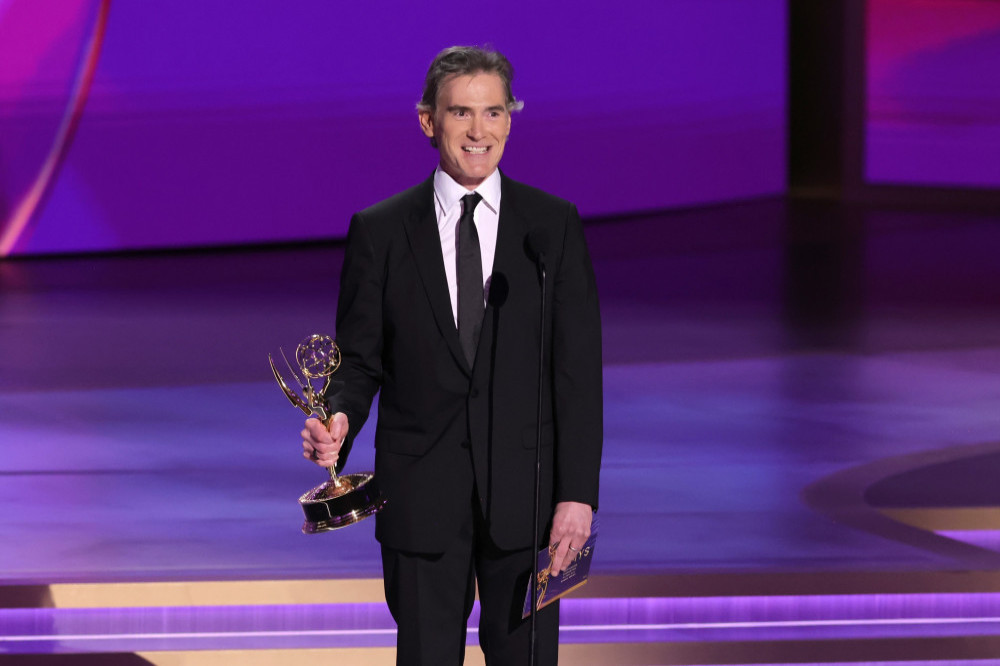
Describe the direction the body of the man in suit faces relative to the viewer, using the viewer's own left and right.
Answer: facing the viewer

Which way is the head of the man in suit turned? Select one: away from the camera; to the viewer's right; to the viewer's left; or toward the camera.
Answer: toward the camera
